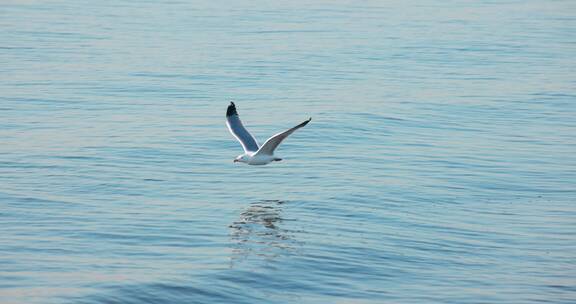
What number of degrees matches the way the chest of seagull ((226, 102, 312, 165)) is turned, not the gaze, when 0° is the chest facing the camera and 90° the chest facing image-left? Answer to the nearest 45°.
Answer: approximately 45°
